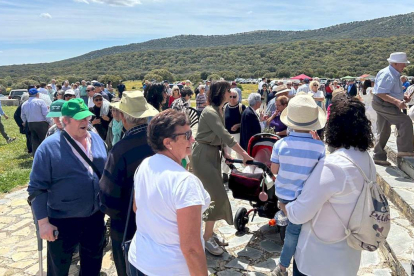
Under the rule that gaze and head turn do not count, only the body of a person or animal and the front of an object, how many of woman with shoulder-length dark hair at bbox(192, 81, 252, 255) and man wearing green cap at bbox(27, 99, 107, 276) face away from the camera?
0

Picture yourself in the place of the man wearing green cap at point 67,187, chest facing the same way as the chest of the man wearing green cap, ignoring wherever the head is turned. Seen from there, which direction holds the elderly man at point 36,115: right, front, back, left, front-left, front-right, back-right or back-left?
back-left

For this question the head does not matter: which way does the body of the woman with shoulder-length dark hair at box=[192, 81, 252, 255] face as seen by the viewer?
to the viewer's right

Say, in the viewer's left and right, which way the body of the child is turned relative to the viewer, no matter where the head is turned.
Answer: facing away from the viewer

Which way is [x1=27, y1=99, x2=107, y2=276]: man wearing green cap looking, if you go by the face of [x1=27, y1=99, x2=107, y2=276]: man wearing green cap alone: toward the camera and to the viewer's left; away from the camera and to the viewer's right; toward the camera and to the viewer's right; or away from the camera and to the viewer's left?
toward the camera and to the viewer's right

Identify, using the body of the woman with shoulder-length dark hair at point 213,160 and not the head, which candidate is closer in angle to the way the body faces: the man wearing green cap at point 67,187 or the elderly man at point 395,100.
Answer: the elderly man

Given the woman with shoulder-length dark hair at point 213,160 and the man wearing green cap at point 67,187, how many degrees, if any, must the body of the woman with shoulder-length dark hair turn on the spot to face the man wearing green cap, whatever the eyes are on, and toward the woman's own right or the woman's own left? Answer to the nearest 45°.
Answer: approximately 135° to the woman's own right

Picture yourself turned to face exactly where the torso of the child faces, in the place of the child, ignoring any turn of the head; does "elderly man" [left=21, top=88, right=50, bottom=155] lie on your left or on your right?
on your left

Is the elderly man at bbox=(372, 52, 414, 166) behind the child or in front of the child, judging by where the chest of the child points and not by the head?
in front
